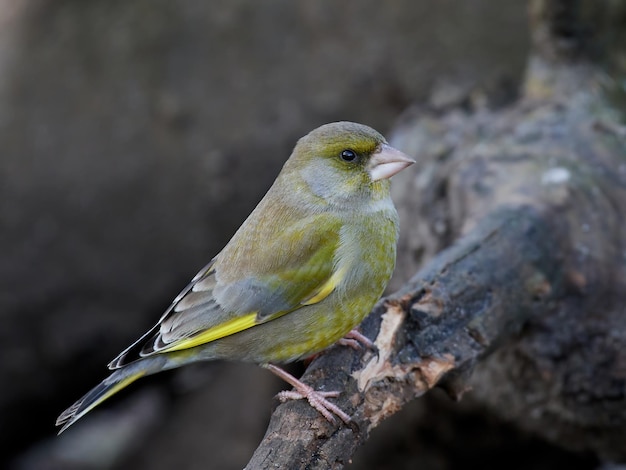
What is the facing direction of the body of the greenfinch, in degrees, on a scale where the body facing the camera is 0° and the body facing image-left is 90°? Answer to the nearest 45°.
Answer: approximately 270°
